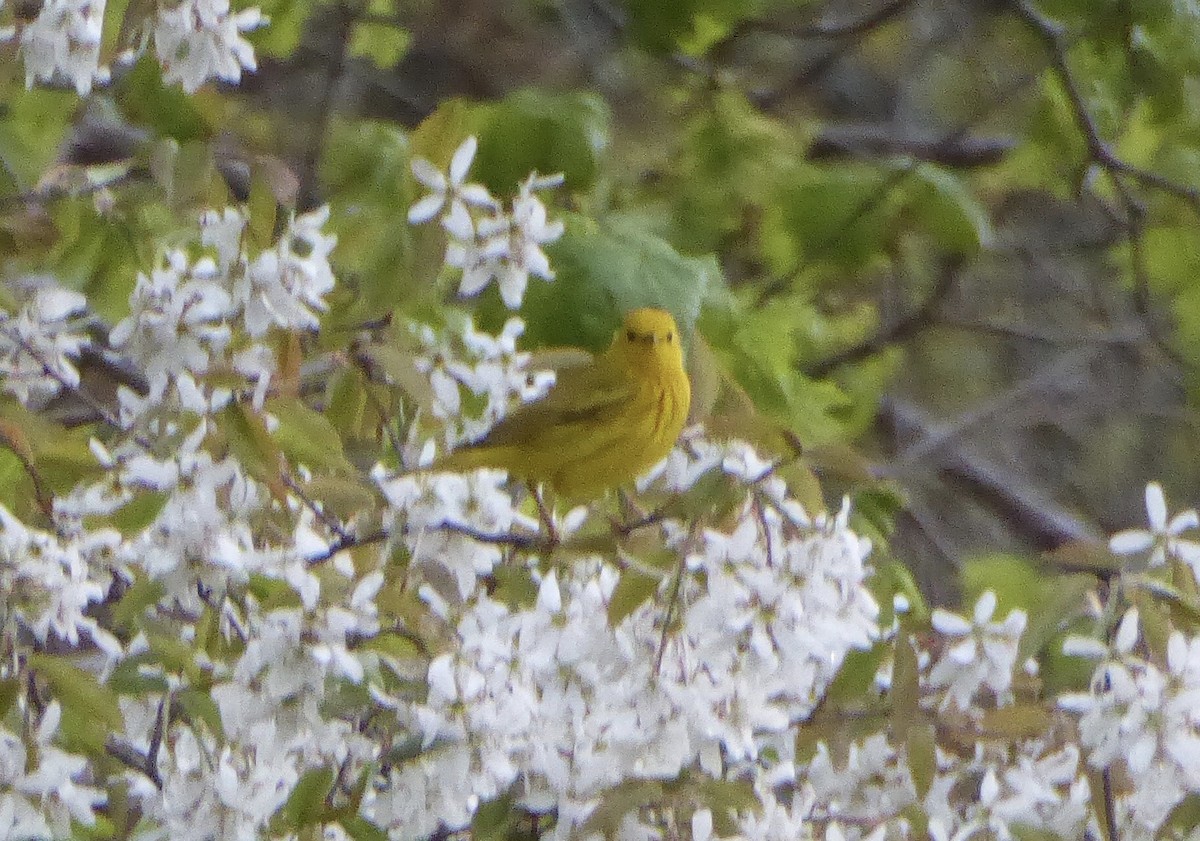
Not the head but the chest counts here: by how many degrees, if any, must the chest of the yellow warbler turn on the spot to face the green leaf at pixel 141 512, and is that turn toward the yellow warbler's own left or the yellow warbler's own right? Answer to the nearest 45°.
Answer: approximately 90° to the yellow warbler's own right

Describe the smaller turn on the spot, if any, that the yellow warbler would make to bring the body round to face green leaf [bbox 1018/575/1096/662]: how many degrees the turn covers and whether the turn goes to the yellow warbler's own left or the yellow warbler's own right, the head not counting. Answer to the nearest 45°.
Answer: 0° — it already faces it

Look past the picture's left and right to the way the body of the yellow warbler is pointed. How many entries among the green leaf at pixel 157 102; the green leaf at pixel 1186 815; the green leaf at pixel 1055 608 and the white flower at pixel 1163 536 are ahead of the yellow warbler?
3

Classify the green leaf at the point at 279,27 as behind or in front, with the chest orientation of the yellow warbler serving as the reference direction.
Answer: behind

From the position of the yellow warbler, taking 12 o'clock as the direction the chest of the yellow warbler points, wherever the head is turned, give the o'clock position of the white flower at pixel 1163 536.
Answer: The white flower is roughly at 12 o'clock from the yellow warbler.

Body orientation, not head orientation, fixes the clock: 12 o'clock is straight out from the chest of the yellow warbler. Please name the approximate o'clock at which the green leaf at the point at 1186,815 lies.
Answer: The green leaf is roughly at 12 o'clock from the yellow warbler.

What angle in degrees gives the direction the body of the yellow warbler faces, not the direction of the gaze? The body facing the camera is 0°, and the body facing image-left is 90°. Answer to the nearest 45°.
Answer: approximately 315°

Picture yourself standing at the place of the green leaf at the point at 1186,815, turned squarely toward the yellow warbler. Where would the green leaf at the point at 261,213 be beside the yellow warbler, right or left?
left
